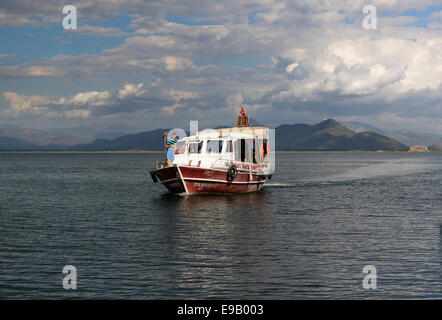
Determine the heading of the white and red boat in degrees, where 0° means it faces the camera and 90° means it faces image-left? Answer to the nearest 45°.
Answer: approximately 45°
